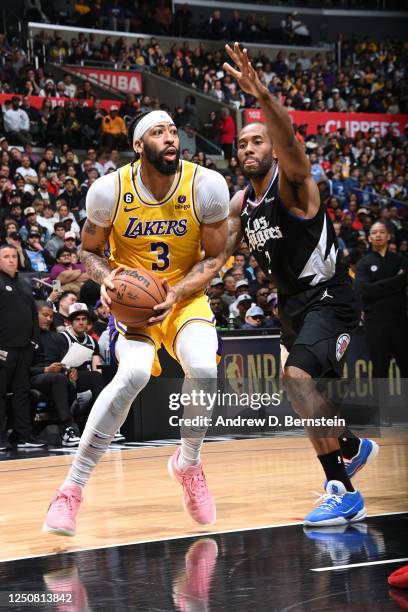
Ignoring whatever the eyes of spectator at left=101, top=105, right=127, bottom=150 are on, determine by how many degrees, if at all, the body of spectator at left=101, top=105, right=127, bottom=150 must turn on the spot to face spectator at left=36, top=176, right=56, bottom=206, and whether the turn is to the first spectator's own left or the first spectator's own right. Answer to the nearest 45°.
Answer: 0° — they already face them

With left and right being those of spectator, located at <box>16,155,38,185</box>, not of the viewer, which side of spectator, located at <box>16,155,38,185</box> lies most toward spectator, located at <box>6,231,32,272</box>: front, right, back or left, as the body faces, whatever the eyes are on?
front

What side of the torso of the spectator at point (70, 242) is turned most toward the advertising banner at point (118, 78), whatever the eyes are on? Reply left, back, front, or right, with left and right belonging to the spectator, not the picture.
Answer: back

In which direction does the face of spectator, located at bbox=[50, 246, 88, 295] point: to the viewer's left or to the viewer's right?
to the viewer's right

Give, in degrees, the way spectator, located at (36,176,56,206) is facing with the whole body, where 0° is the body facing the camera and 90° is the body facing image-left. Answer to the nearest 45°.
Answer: approximately 0°

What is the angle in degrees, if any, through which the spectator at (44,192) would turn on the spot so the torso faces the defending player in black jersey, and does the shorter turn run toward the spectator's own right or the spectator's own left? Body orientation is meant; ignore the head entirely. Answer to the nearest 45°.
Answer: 0° — they already face them

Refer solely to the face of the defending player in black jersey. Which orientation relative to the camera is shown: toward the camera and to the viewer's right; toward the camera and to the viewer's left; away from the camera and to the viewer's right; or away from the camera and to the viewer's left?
toward the camera and to the viewer's left

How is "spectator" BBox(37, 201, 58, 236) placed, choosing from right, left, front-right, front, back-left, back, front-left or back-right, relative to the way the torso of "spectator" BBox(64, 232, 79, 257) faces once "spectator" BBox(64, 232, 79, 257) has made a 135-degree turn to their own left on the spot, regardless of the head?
front-left

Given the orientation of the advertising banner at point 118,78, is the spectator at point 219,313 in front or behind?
in front

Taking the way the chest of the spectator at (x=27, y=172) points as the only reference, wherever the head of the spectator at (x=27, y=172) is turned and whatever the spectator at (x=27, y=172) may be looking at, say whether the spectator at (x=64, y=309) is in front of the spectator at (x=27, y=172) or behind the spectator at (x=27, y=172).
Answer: in front
